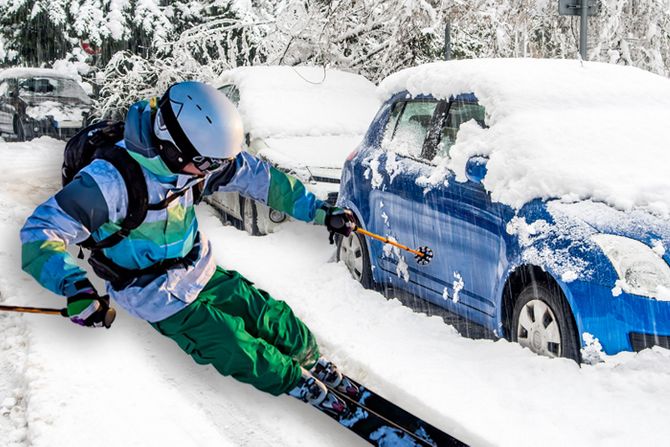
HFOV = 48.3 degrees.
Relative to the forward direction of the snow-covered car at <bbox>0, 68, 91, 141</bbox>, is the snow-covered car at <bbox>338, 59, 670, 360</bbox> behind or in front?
in front

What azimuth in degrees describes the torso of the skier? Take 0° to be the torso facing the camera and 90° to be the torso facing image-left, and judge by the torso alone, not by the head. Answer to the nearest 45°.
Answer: approximately 315°

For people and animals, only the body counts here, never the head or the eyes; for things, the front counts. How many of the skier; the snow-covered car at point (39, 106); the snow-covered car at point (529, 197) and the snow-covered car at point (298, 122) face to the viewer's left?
0

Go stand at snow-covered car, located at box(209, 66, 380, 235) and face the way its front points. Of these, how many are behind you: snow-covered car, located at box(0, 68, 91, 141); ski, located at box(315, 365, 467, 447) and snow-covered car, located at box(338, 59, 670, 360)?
1

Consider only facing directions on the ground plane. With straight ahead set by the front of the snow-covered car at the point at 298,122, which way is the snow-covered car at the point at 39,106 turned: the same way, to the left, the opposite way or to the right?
the same way

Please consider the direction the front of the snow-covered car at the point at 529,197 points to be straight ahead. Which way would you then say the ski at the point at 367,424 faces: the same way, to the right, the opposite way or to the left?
the same way

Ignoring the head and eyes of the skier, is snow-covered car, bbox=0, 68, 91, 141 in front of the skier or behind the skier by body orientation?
behind

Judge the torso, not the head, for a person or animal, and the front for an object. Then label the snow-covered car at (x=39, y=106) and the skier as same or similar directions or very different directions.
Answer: same or similar directions

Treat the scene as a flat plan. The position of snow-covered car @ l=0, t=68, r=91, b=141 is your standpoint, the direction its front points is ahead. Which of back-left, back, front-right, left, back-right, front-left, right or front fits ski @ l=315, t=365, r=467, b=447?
front-right

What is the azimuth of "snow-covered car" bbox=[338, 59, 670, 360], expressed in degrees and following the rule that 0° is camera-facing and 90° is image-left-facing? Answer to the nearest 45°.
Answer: approximately 315°

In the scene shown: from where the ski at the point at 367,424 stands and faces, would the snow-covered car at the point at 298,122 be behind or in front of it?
behind

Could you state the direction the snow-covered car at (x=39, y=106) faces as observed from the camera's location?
facing the viewer and to the right of the viewer

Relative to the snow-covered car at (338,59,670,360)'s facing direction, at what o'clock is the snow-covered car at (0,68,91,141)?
the snow-covered car at (0,68,91,141) is roughly at 6 o'clock from the snow-covered car at (338,59,670,360).

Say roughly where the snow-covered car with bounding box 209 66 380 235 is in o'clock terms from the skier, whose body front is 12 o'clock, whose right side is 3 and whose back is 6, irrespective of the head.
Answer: The snow-covered car is roughly at 8 o'clock from the skier.

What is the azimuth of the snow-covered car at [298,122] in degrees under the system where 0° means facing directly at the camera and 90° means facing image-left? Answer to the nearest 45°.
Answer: approximately 315°

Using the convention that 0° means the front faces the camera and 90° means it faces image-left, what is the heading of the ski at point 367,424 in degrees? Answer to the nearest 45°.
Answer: approximately 315°
